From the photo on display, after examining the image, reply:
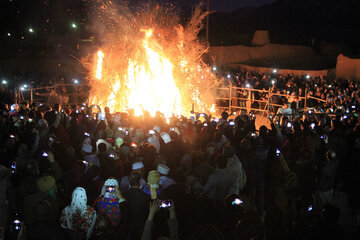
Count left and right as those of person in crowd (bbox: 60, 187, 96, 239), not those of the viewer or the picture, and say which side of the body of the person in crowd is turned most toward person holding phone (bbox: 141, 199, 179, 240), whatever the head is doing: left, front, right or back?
right

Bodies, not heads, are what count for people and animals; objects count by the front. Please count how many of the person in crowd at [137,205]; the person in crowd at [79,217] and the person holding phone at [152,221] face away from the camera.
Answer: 3

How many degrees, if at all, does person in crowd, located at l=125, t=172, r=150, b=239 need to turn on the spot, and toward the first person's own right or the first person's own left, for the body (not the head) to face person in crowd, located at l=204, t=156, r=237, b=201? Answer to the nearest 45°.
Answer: approximately 45° to the first person's own right

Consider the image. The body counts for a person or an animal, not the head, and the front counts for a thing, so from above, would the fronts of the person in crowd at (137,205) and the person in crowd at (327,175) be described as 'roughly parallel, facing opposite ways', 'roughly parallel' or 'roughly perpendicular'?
roughly parallel

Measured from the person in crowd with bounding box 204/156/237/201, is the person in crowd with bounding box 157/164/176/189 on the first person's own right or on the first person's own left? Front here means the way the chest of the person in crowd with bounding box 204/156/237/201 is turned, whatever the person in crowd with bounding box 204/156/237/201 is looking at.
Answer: on the first person's own left

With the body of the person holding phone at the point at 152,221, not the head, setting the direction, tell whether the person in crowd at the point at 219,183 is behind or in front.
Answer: in front

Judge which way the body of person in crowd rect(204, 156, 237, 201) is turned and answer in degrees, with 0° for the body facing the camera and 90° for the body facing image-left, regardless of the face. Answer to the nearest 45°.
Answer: approximately 180°

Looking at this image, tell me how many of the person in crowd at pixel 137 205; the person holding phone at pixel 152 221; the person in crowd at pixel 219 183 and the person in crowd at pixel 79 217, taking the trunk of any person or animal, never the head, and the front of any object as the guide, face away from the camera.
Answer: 4

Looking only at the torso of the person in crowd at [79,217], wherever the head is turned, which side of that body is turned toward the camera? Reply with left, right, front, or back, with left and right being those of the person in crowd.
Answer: back

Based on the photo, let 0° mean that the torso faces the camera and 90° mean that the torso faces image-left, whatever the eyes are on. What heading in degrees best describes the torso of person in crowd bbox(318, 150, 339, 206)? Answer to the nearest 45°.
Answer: approximately 135°

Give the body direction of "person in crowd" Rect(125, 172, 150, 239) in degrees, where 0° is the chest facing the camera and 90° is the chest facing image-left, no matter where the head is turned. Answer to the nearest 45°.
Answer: approximately 180°

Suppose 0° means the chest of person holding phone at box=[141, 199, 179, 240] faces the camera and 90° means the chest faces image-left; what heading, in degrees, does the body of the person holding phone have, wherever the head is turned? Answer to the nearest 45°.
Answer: approximately 180°

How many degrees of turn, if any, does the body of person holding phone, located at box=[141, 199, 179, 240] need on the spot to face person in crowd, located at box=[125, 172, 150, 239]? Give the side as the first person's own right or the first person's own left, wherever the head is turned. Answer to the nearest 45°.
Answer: approximately 45° to the first person's own left

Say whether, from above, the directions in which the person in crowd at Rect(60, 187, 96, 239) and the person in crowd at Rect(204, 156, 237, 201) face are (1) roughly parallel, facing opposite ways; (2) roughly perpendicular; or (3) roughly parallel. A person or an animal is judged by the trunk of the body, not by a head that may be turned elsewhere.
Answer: roughly parallel

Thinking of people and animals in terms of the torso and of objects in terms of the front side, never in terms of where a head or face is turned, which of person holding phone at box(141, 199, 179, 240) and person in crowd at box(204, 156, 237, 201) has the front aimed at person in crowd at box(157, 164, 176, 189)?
the person holding phone

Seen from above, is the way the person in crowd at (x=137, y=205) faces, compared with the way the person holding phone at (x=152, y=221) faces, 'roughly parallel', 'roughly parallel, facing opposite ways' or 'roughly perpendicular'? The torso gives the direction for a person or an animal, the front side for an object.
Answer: roughly parallel
